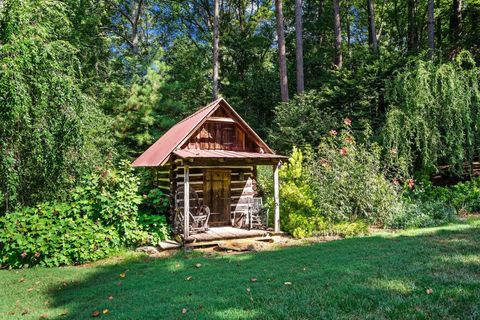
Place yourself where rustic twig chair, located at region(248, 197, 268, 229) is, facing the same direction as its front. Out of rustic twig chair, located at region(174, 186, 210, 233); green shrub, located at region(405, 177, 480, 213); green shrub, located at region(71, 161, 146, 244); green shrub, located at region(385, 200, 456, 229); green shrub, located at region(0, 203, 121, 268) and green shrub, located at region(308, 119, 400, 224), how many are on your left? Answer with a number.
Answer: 3

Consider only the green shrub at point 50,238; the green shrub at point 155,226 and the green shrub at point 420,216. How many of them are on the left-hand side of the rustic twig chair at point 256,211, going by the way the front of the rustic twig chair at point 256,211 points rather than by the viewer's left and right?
1

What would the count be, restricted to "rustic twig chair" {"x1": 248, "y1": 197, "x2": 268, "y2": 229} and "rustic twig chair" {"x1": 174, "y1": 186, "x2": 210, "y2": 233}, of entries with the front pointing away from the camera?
0

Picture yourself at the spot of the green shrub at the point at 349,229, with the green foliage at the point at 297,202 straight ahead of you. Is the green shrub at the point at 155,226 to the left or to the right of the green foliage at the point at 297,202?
left

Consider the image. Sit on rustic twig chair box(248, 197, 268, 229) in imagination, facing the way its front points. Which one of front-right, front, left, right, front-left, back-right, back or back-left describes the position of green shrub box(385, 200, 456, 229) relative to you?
left

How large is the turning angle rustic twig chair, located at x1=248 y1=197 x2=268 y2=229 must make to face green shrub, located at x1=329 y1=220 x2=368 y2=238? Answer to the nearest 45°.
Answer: approximately 45° to its left

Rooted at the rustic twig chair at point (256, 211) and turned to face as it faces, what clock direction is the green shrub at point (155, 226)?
The green shrub is roughly at 2 o'clock from the rustic twig chair.

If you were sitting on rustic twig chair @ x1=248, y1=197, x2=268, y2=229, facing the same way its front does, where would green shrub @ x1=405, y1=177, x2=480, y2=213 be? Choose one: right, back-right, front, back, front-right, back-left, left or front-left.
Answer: left

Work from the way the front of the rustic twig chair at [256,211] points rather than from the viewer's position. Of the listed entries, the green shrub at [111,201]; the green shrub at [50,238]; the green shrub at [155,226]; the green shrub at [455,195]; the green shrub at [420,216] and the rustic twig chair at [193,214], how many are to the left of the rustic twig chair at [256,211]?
2

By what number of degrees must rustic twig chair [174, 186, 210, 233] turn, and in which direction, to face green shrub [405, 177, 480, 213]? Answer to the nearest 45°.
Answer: approximately 45° to its left

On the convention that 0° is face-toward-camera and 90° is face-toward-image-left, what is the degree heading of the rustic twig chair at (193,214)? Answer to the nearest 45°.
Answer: approximately 315°

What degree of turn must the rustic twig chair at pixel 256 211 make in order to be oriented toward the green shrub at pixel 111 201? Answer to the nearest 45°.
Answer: approximately 45° to its right

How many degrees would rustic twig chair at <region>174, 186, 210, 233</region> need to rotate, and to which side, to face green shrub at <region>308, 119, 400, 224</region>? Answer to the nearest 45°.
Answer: approximately 45° to its left
